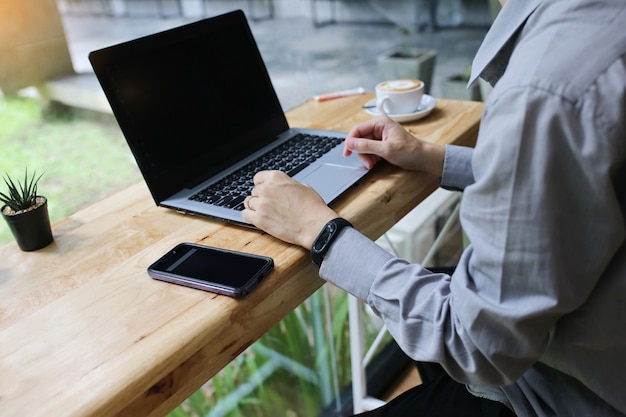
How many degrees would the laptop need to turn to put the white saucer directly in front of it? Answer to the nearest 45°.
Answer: approximately 45° to its left

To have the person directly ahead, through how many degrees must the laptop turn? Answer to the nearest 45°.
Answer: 0° — it already faces them

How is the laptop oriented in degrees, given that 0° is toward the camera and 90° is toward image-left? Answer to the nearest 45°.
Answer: approximately 315°
